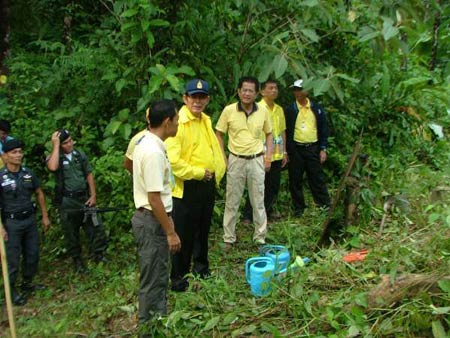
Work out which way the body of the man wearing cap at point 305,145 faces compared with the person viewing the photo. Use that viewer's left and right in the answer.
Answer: facing the viewer

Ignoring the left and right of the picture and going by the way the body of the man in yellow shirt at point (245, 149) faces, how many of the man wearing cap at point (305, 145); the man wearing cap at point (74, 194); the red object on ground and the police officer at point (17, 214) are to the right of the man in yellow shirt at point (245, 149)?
2

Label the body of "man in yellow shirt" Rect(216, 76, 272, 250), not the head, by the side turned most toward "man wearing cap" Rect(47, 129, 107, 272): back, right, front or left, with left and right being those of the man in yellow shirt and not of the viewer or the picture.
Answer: right

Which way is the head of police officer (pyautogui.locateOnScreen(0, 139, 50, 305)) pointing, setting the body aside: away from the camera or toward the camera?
toward the camera

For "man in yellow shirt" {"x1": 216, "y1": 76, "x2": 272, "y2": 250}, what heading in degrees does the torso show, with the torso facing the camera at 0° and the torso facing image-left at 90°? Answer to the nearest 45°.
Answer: approximately 0°

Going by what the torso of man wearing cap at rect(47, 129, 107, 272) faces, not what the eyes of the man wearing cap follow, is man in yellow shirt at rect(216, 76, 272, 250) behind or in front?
in front

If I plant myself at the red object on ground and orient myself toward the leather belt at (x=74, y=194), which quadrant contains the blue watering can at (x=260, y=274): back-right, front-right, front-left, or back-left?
front-left

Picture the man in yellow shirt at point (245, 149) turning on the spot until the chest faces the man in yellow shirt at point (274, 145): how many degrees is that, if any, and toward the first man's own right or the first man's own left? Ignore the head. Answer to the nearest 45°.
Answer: approximately 135° to the first man's own left

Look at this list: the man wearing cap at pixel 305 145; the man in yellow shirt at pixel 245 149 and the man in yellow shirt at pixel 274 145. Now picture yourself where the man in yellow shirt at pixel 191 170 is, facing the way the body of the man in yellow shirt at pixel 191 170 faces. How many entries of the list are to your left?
3

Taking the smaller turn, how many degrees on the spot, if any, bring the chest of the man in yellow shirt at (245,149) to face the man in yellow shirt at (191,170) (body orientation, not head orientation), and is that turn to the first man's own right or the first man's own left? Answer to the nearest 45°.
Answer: approximately 45° to the first man's own right

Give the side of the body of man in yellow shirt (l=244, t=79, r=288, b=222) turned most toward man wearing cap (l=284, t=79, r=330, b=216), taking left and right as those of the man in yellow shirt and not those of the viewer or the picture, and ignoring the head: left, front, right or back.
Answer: left

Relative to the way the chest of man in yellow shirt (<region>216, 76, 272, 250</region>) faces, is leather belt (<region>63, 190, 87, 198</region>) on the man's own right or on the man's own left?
on the man's own right

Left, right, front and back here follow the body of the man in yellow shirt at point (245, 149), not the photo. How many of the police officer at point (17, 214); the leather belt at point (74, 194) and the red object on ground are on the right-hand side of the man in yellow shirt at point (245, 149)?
2

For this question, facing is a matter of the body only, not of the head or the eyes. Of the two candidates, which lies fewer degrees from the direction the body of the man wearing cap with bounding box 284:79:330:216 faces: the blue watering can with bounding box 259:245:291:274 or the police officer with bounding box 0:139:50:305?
the blue watering can

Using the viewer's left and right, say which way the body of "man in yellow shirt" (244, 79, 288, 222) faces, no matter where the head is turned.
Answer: facing the viewer and to the right of the viewer

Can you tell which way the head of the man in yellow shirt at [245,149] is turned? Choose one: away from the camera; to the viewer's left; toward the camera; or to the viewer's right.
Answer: toward the camera

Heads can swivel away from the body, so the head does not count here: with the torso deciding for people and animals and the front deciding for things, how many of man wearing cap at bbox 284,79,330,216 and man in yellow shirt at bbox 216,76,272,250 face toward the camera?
2
